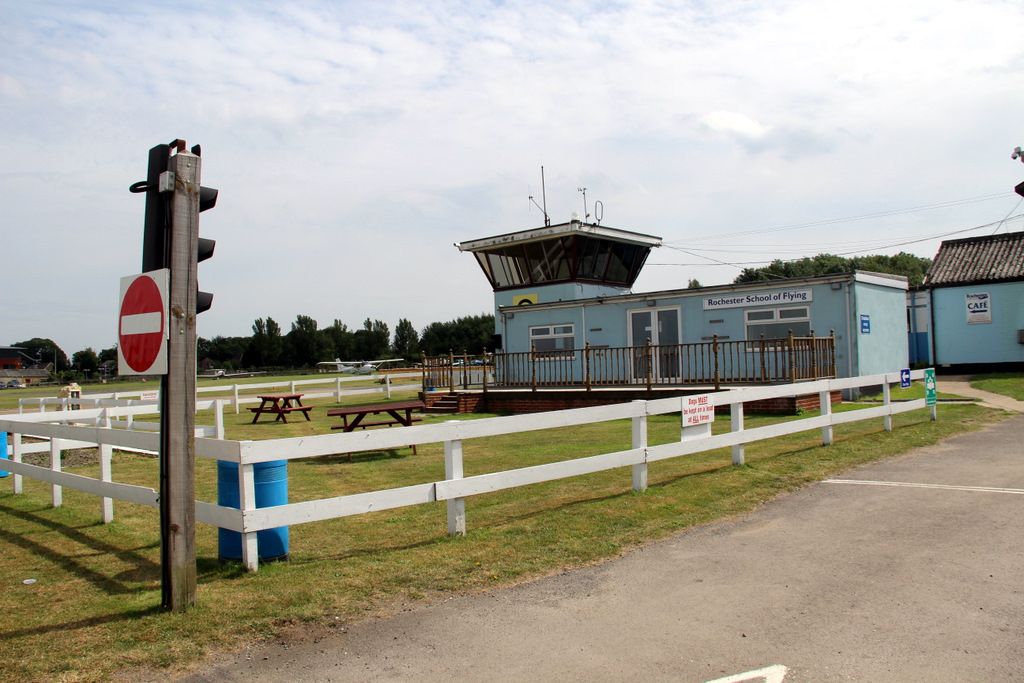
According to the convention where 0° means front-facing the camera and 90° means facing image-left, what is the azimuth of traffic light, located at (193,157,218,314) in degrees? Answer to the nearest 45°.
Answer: approximately 270°

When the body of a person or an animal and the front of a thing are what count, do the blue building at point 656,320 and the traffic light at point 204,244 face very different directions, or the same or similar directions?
very different directions

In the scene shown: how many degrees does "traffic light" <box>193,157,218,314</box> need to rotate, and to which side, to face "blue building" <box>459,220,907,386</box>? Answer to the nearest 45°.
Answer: approximately 45° to its left

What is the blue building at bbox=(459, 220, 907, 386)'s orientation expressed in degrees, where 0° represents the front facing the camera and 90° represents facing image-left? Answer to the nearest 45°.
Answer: approximately 45°

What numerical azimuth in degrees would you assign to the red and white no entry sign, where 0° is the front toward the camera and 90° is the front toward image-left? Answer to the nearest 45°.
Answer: approximately 45°

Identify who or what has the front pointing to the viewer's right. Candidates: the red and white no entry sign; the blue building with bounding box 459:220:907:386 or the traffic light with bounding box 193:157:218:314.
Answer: the traffic light

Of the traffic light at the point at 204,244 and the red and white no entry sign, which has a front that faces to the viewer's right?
the traffic light

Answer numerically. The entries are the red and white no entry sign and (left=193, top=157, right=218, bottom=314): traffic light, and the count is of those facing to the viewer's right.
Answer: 1
